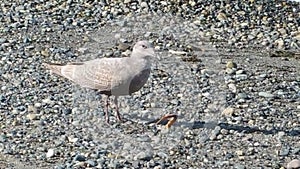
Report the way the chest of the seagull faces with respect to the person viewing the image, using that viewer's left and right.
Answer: facing to the right of the viewer
